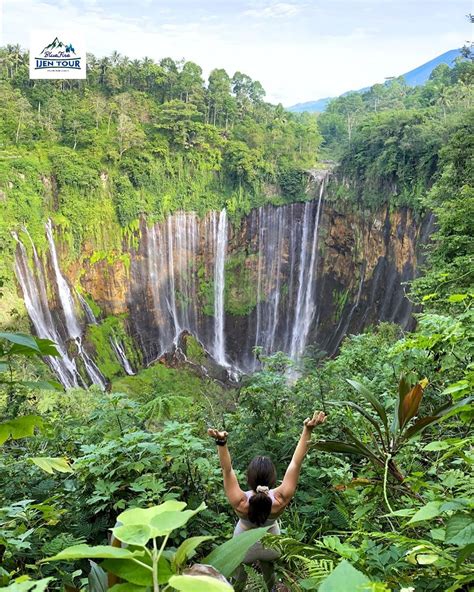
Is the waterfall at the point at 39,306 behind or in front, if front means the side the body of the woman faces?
in front

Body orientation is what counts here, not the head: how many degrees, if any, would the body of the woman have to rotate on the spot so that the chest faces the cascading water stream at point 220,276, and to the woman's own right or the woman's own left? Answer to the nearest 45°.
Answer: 0° — they already face it

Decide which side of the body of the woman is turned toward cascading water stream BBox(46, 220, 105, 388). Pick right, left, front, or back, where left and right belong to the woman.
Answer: front

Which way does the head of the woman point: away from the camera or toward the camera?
away from the camera

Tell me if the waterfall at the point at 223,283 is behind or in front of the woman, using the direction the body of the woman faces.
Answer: in front

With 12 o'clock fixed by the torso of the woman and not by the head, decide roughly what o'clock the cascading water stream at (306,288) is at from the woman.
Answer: The cascading water stream is roughly at 12 o'clock from the woman.

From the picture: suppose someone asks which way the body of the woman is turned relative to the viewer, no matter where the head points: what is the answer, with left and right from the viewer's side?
facing away from the viewer
